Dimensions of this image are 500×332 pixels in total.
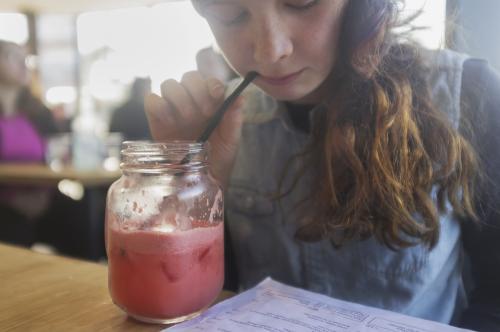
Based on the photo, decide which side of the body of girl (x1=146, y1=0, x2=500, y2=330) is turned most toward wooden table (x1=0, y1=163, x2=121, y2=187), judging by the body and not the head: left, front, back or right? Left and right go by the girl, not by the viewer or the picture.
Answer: right

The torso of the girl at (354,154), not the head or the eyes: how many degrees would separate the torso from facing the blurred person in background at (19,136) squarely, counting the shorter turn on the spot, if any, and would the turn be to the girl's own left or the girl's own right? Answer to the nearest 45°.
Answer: approximately 90° to the girl's own right

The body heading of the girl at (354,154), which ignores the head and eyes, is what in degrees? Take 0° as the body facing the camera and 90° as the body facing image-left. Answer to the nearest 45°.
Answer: approximately 45°
